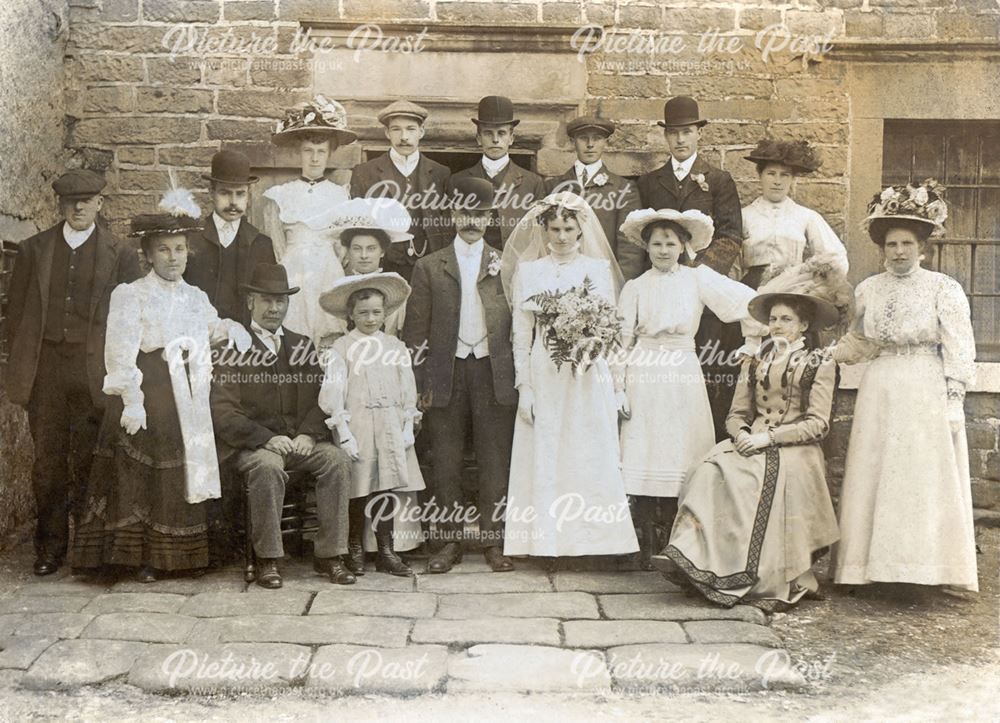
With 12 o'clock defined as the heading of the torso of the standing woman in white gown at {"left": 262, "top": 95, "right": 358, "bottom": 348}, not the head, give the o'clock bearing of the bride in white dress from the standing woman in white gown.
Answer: The bride in white dress is roughly at 10 o'clock from the standing woman in white gown.

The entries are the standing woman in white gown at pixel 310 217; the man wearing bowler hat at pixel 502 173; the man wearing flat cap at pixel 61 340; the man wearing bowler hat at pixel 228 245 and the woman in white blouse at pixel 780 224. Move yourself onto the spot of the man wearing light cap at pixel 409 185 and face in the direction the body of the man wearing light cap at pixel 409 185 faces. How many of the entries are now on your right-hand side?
3

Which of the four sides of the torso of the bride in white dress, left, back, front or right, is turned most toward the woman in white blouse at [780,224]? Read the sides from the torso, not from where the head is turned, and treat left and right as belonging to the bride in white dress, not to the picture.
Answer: left

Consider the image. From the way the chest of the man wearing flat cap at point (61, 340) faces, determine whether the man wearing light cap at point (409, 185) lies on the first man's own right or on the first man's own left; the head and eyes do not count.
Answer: on the first man's own left

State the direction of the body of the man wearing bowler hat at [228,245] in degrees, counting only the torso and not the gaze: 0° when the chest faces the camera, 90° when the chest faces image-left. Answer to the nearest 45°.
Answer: approximately 0°

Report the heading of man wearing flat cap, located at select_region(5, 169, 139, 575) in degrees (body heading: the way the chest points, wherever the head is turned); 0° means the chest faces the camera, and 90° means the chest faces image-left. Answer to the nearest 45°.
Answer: approximately 0°

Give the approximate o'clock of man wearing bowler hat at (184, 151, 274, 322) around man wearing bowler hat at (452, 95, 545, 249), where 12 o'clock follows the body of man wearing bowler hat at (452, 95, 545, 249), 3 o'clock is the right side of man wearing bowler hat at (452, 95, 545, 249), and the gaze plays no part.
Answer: man wearing bowler hat at (184, 151, 274, 322) is roughly at 3 o'clock from man wearing bowler hat at (452, 95, 545, 249).
